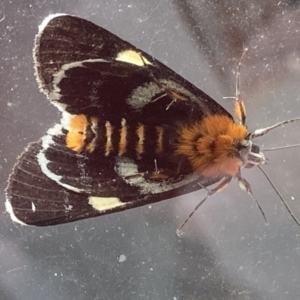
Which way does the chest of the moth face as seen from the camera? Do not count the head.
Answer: to the viewer's right
